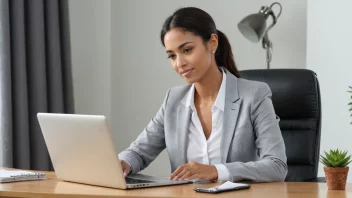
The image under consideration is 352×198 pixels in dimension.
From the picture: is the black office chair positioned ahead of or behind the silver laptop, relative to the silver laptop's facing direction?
ahead

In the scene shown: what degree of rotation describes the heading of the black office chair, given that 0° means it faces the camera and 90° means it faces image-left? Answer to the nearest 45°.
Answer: approximately 45°

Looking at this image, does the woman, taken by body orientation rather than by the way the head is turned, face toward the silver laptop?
yes

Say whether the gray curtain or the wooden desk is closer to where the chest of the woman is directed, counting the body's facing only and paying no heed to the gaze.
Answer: the wooden desk

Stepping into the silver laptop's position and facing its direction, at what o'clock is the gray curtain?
The gray curtain is roughly at 10 o'clock from the silver laptop.

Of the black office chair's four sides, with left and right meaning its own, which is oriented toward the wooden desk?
front

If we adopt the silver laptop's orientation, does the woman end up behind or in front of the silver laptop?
in front

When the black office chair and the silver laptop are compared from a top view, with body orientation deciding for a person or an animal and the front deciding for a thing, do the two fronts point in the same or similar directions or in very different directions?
very different directions

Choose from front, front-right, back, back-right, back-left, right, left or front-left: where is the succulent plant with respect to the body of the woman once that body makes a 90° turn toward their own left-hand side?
front

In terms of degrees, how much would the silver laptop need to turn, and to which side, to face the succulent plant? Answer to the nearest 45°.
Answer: approximately 45° to its right

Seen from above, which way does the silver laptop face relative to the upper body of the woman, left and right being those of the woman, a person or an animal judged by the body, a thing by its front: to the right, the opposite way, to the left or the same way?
the opposite way

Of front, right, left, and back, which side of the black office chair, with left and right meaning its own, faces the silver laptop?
front

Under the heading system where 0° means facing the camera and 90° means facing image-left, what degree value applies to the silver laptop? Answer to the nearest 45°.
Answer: approximately 225°

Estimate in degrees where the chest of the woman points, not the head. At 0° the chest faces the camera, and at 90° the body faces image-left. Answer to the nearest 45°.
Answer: approximately 45°

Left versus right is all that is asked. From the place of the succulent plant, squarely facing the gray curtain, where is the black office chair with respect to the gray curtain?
right
